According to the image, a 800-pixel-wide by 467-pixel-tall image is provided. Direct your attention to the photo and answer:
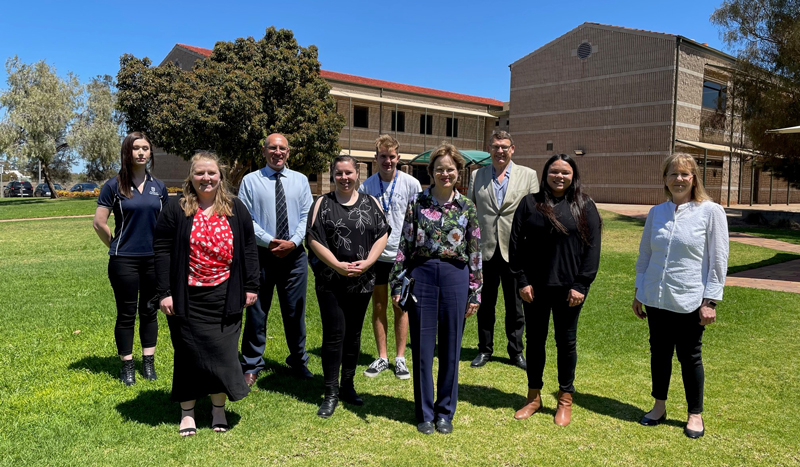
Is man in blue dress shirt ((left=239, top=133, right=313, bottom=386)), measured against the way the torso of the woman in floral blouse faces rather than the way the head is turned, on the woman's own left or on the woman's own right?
on the woman's own right

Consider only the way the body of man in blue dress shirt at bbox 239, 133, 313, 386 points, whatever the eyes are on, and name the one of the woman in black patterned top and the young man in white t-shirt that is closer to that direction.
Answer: the woman in black patterned top

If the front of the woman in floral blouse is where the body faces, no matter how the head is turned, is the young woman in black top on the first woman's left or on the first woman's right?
on the first woman's left

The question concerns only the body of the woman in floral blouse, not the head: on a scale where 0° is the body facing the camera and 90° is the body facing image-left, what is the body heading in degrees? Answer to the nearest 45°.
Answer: approximately 0°
